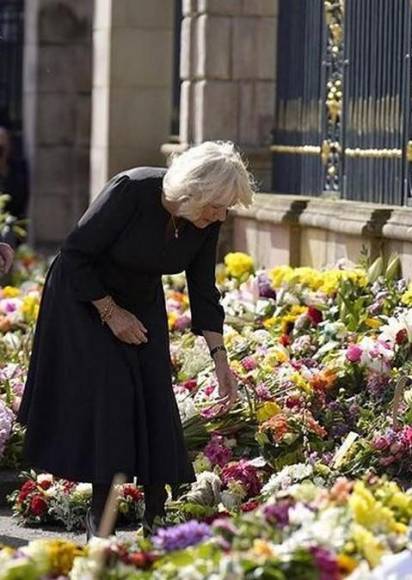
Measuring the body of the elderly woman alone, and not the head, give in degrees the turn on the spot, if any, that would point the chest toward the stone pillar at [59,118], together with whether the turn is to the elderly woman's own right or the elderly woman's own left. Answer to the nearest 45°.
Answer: approximately 135° to the elderly woman's own left

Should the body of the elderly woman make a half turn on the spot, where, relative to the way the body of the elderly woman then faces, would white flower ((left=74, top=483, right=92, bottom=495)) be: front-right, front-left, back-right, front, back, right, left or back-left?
front-right

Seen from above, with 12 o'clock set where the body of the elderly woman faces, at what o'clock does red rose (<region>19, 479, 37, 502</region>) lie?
The red rose is roughly at 7 o'clock from the elderly woman.

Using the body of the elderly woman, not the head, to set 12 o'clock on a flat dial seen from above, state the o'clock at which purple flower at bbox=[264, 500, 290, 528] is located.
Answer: The purple flower is roughly at 1 o'clock from the elderly woman.

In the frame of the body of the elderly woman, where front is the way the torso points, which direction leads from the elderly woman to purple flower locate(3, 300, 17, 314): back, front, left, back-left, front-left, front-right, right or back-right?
back-left

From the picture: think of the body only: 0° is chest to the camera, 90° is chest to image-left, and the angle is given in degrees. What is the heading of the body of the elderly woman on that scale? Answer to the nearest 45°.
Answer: approximately 315°

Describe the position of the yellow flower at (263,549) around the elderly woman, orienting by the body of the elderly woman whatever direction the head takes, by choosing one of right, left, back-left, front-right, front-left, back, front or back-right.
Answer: front-right

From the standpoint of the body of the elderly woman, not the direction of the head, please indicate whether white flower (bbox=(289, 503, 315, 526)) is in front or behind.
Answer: in front

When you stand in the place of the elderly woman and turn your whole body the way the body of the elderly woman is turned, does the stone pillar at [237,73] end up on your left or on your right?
on your left

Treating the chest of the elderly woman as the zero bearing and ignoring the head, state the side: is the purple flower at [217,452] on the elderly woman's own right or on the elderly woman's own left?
on the elderly woman's own left
